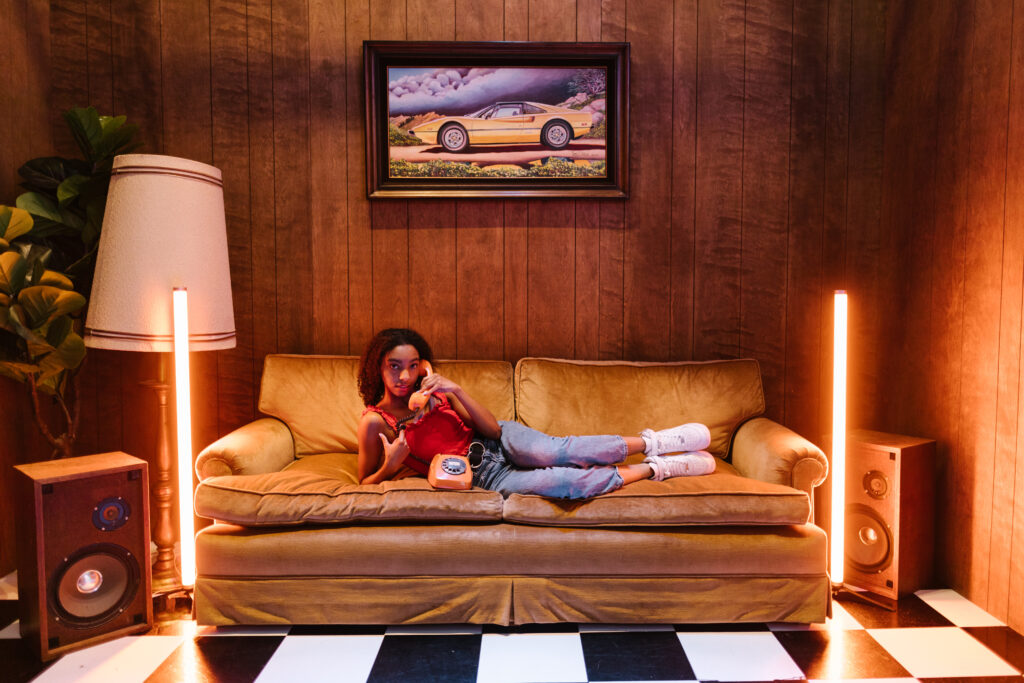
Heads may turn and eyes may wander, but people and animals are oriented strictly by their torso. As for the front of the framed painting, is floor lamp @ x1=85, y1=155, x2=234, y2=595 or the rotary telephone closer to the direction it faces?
the rotary telephone

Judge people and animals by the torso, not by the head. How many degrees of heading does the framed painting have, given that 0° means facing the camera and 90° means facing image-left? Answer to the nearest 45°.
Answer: approximately 0°

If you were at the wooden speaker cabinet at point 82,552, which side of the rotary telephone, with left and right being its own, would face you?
right

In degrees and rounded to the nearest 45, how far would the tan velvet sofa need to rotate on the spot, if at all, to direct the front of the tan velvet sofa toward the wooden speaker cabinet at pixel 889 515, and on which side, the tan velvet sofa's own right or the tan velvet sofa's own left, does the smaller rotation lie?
approximately 90° to the tan velvet sofa's own left

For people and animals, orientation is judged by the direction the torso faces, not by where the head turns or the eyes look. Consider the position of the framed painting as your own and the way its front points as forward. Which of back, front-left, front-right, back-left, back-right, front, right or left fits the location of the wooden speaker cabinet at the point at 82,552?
front-right

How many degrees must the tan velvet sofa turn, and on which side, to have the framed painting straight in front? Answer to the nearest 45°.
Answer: approximately 180°
